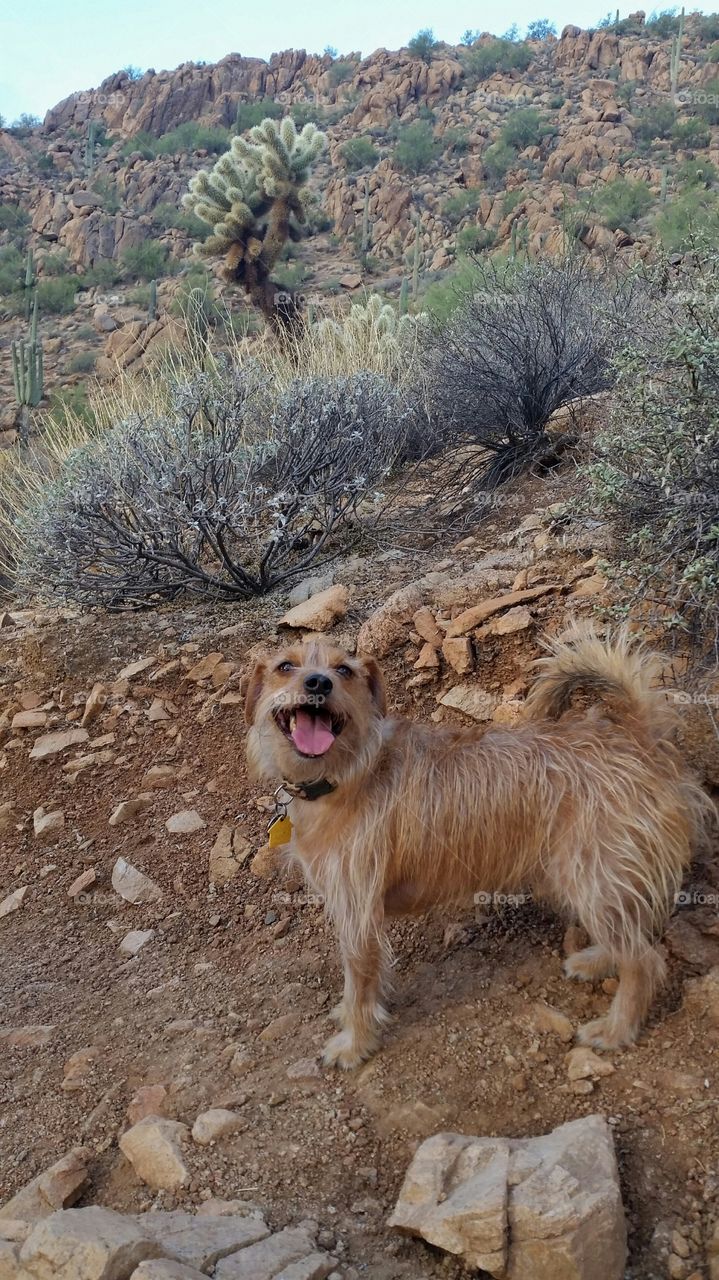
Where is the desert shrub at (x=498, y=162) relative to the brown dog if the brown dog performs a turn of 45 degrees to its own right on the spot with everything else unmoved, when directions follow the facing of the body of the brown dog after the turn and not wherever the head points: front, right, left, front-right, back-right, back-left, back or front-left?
front-right

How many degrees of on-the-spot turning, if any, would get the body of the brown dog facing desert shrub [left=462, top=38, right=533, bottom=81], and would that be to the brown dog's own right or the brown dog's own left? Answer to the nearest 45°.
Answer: approximately 90° to the brown dog's own right

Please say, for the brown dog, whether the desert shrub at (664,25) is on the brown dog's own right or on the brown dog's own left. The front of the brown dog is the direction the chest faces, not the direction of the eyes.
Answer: on the brown dog's own right

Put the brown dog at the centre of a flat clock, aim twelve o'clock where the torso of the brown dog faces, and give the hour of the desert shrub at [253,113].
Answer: The desert shrub is roughly at 3 o'clock from the brown dog.

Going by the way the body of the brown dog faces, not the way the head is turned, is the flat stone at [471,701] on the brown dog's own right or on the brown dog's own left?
on the brown dog's own right

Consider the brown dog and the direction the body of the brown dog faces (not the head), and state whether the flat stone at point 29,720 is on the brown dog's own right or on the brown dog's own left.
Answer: on the brown dog's own right

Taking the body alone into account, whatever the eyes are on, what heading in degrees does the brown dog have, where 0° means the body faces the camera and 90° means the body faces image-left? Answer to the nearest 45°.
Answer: approximately 90°

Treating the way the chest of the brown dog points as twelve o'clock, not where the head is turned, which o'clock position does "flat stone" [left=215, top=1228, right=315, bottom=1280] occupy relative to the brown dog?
The flat stone is roughly at 10 o'clock from the brown dog.

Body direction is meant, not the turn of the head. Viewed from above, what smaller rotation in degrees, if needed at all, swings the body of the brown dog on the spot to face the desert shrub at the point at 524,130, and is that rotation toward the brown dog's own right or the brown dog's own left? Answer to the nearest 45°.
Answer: approximately 90° to the brown dog's own right

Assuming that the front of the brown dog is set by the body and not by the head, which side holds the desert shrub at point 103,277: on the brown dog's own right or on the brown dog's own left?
on the brown dog's own right

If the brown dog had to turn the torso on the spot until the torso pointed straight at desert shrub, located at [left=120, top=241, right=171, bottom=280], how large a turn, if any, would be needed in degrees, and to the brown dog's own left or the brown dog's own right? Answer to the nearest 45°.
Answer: approximately 90° to the brown dog's own right

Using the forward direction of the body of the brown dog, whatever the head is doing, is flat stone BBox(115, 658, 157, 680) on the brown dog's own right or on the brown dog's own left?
on the brown dog's own right

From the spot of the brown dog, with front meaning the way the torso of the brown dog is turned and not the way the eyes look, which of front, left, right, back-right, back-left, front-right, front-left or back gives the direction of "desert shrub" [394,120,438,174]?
right

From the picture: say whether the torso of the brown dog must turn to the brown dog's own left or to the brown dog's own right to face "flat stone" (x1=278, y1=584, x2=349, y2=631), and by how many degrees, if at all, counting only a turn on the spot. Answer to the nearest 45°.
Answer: approximately 90° to the brown dog's own right

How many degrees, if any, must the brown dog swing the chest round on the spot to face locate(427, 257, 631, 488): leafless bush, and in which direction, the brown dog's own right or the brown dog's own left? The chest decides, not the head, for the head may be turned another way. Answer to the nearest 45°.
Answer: approximately 90° to the brown dog's own right

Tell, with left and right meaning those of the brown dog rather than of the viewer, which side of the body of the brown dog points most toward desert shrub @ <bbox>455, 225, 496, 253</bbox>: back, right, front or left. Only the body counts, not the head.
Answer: right
